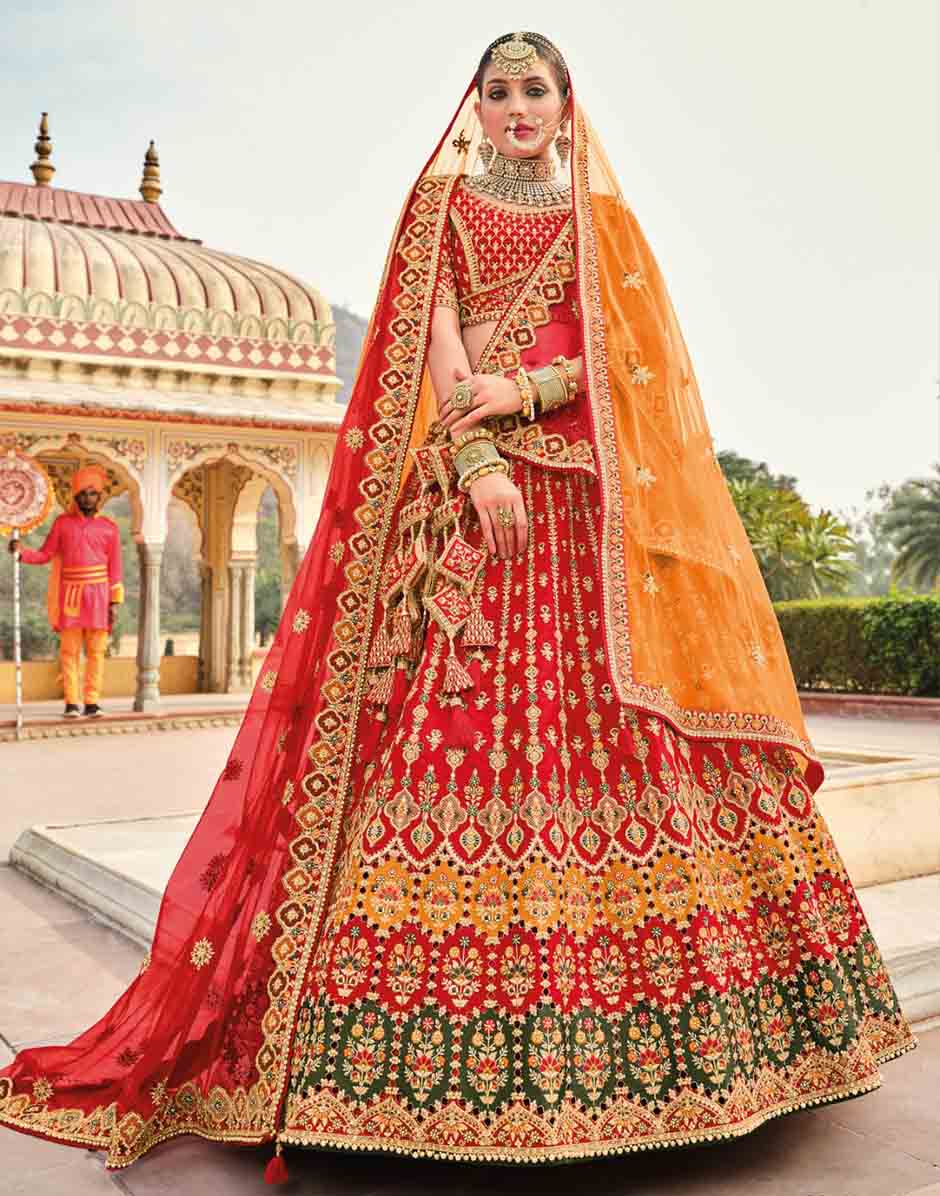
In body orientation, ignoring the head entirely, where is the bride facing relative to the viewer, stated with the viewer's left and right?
facing the viewer

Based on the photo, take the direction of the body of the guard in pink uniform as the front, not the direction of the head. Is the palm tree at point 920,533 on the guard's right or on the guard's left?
on the guard's left

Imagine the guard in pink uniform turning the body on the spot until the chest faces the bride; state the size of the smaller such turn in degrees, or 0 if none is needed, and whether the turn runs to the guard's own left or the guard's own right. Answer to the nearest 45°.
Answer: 0° — they already face them

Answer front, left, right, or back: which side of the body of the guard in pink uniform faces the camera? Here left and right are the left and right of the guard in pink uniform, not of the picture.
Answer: front

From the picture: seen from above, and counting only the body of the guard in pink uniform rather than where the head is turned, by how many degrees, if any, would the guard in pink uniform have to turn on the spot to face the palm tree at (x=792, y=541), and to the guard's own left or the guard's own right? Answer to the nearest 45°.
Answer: approximately 135° to the guard's own left

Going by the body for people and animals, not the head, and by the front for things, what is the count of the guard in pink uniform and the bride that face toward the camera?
2

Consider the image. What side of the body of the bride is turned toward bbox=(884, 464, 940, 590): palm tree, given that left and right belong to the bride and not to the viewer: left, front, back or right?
back

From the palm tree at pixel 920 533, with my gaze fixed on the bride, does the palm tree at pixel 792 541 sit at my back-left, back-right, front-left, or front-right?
front-right

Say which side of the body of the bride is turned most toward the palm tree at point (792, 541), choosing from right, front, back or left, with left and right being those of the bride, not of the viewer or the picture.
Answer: back

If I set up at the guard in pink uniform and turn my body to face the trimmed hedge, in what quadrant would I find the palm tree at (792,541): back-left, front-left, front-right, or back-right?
front-left

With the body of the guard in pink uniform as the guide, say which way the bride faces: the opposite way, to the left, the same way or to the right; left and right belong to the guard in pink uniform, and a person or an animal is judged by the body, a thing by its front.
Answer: the same way

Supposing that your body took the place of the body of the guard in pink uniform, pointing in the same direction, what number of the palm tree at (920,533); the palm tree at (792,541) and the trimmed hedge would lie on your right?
0
